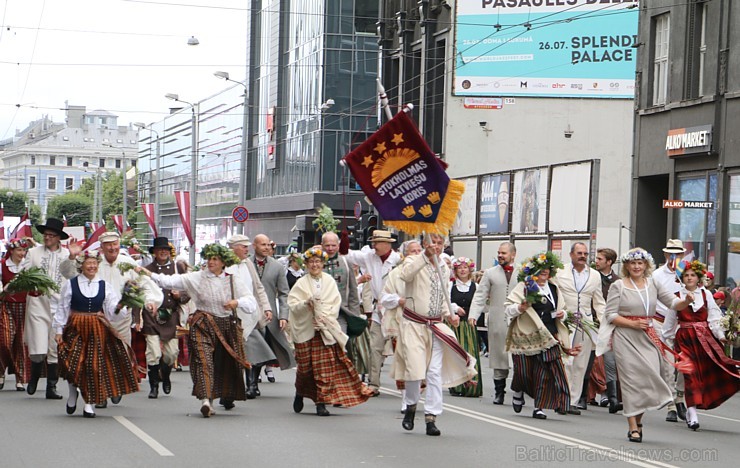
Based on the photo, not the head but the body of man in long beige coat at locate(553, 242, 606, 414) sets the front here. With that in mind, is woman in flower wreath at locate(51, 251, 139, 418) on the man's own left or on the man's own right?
on the man's own right

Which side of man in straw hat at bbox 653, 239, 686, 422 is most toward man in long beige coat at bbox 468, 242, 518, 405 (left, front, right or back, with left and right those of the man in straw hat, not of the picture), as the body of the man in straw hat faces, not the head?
right

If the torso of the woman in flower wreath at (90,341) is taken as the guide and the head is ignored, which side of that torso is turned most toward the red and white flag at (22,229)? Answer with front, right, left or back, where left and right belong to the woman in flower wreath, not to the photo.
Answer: back

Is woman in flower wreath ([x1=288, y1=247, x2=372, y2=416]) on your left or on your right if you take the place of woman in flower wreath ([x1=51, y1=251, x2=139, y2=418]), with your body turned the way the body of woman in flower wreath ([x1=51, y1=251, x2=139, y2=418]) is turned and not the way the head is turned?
on your left

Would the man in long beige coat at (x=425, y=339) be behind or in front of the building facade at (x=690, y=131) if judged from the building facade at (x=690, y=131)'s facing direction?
in front

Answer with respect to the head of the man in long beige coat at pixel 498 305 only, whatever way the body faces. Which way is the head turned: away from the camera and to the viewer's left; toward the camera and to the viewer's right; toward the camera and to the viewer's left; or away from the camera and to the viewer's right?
toward the camera and to the viewer's left

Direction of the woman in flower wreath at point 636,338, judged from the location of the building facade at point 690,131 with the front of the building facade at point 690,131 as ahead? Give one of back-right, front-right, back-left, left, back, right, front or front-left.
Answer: front-left

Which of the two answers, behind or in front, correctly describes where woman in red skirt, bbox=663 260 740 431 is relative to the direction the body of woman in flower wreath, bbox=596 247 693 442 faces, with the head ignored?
behind

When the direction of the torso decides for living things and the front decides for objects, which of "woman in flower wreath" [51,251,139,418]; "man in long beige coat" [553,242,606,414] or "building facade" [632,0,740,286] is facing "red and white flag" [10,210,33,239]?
the building facade

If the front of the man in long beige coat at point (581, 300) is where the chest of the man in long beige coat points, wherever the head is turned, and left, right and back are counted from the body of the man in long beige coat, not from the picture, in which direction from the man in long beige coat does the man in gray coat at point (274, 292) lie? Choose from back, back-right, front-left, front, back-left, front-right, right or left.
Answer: right

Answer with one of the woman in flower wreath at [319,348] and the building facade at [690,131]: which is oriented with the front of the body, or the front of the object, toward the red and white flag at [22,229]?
the building facade

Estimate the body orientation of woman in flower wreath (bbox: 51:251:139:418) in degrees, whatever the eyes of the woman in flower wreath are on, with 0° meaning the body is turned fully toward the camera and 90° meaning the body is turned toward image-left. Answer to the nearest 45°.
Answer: approximately 0°

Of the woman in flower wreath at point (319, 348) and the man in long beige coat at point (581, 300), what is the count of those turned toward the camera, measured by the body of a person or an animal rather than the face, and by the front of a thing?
2
